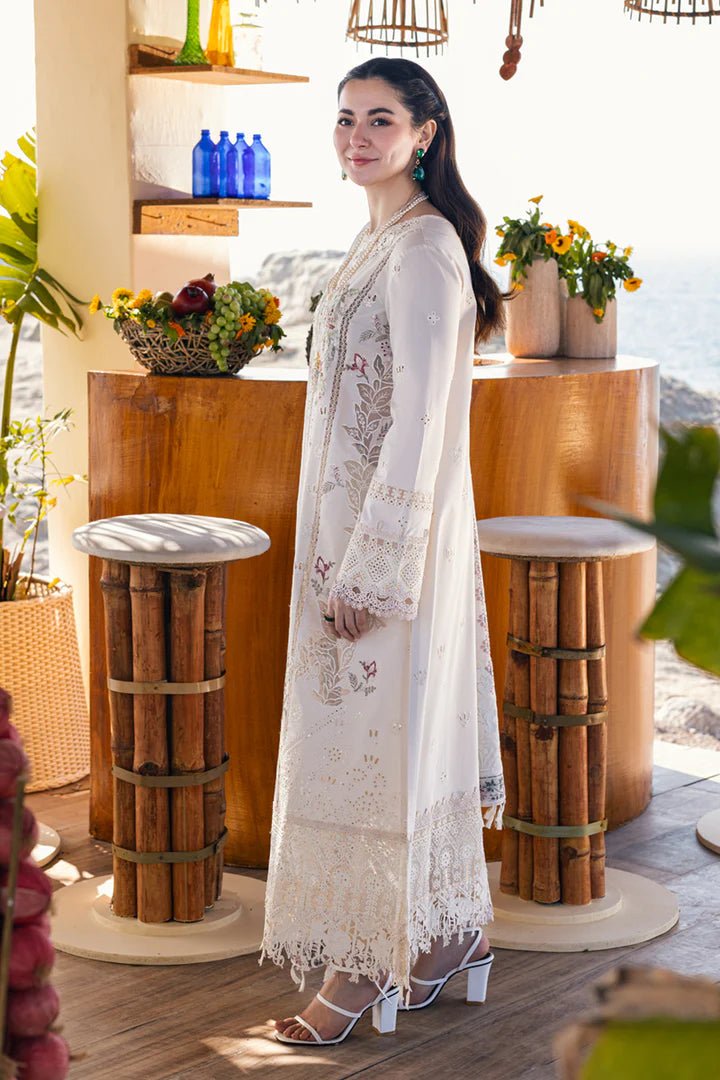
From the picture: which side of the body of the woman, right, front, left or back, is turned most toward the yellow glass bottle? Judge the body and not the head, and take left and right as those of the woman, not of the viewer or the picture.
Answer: right

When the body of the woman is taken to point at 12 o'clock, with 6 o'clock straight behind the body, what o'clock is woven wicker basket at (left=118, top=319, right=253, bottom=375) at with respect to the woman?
The woven wicker basket is roughly at 2 o'clock from the woman.

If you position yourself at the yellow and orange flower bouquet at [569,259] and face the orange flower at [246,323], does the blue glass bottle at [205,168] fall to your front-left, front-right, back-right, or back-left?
front-right

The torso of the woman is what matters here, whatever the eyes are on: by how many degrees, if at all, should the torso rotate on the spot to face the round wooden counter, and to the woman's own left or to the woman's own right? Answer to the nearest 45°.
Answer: approximately 90° to the woman's own right

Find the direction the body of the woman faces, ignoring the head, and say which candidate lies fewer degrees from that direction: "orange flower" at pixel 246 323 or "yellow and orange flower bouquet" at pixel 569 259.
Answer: the orange flower

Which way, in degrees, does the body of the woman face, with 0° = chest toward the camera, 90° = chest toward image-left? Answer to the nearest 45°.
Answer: approximately 90°

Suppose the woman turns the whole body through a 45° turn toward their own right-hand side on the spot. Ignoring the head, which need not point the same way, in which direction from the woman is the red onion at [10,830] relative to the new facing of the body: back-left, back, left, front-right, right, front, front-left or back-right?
back-left

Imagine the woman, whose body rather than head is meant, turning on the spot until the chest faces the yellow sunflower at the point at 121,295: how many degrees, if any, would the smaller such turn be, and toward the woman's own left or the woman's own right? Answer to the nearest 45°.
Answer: approximately 45° to the woman's own right

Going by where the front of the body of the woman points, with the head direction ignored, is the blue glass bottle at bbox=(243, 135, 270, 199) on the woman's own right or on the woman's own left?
on the woman's own right

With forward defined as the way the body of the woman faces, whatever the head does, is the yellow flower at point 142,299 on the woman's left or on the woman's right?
on the woman's right
